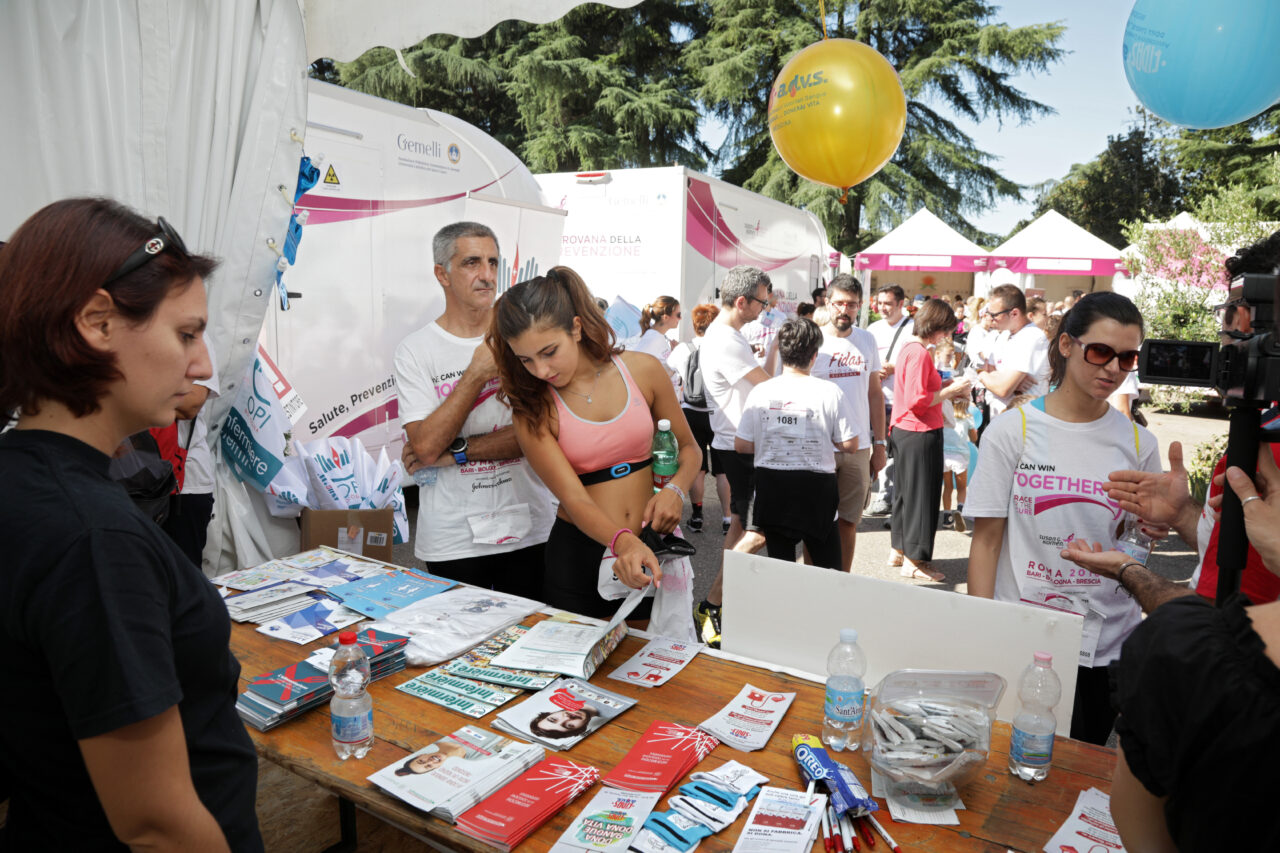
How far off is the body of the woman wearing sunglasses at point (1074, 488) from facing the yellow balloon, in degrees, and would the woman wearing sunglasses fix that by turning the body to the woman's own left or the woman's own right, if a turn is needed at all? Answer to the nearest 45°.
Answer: approximately 135° to the woman's own right

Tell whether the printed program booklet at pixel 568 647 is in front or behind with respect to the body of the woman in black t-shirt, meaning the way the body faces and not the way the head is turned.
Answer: in front

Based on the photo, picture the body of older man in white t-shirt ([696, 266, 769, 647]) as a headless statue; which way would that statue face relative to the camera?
to the viewer's right

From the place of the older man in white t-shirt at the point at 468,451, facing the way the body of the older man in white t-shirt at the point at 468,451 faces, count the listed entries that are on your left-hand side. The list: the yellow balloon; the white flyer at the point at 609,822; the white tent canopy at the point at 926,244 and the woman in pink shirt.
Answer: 3

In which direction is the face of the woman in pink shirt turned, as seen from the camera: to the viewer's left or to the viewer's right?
to the viewer's right

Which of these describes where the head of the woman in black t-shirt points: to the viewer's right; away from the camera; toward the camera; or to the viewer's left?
to the viewer's right

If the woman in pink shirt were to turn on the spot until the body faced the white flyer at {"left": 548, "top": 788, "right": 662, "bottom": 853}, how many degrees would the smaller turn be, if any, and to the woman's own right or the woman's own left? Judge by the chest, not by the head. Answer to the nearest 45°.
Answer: approximately 90° to the woman's own right

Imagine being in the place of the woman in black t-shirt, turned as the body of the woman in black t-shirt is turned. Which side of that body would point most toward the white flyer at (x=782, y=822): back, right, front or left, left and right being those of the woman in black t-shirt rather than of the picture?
front

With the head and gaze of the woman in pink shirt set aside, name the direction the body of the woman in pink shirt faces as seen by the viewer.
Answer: to the viewer's right

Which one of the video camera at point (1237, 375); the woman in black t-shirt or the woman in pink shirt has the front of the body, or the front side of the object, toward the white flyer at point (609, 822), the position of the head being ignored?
the woman in black t-shirt

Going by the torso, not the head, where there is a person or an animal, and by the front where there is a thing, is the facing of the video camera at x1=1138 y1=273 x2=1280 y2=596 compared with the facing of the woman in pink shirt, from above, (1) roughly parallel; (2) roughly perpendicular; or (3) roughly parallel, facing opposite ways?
roughly perpendicular
